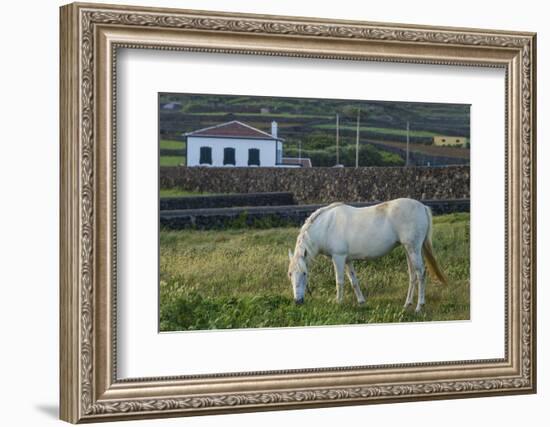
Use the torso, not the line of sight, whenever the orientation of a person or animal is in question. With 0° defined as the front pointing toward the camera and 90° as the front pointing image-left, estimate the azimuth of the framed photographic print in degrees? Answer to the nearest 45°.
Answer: approximately 315°
